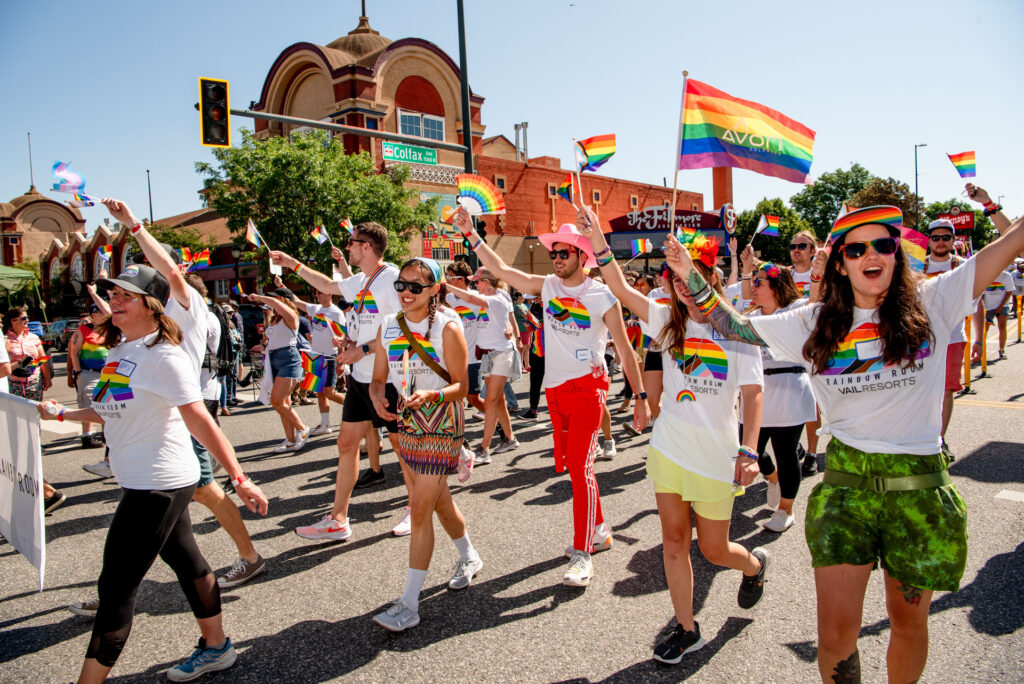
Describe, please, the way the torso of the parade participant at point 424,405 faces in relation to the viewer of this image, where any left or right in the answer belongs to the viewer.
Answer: facing the viewer and to the left of the viewer

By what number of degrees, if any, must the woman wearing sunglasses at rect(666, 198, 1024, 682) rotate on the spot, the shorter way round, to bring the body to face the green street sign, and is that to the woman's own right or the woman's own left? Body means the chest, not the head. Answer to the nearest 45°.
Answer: approximately 135° to the woman's own right

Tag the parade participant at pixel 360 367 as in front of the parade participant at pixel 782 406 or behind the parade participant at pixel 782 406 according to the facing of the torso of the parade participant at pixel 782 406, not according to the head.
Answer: in front

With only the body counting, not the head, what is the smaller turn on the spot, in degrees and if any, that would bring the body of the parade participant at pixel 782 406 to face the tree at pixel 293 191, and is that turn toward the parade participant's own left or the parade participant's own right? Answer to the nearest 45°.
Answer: approximately 90° to the parade participant's own right

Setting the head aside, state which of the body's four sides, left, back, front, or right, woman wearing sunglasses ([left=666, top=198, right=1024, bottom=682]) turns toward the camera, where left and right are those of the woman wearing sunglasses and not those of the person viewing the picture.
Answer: front

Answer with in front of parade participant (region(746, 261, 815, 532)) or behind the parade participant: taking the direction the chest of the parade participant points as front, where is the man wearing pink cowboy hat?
in front

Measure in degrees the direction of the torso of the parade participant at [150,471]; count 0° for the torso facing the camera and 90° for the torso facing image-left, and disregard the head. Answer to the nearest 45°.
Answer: approximately 45°

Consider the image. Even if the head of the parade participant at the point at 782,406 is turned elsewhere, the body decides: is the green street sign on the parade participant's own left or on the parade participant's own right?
on the parade participant's own right

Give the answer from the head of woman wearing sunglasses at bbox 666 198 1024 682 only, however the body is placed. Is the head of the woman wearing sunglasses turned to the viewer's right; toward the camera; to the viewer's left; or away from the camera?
toward the camera

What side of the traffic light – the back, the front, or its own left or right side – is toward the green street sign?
left

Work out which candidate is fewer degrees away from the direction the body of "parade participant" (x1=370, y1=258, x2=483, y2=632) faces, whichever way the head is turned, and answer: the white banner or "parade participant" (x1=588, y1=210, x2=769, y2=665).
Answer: the white banner

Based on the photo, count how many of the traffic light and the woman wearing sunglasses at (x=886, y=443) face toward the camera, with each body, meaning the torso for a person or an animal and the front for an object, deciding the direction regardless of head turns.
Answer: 2

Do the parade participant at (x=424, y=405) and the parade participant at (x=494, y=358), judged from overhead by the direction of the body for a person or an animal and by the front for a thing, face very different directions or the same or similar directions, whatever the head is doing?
same or similar directions

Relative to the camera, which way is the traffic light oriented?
toward the camera

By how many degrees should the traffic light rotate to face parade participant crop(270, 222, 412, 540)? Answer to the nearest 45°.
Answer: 0° — it already faces them

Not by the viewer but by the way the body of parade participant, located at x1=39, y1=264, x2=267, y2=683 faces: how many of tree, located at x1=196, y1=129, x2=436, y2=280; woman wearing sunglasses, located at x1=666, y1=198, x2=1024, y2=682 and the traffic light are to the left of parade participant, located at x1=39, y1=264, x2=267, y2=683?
1
